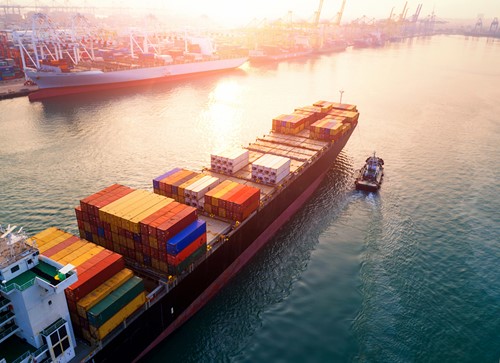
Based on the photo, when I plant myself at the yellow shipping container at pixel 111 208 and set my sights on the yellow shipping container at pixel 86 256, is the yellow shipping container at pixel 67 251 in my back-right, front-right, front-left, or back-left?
front-right

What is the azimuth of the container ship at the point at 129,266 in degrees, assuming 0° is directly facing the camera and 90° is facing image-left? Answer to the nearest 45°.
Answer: approximately 225°
